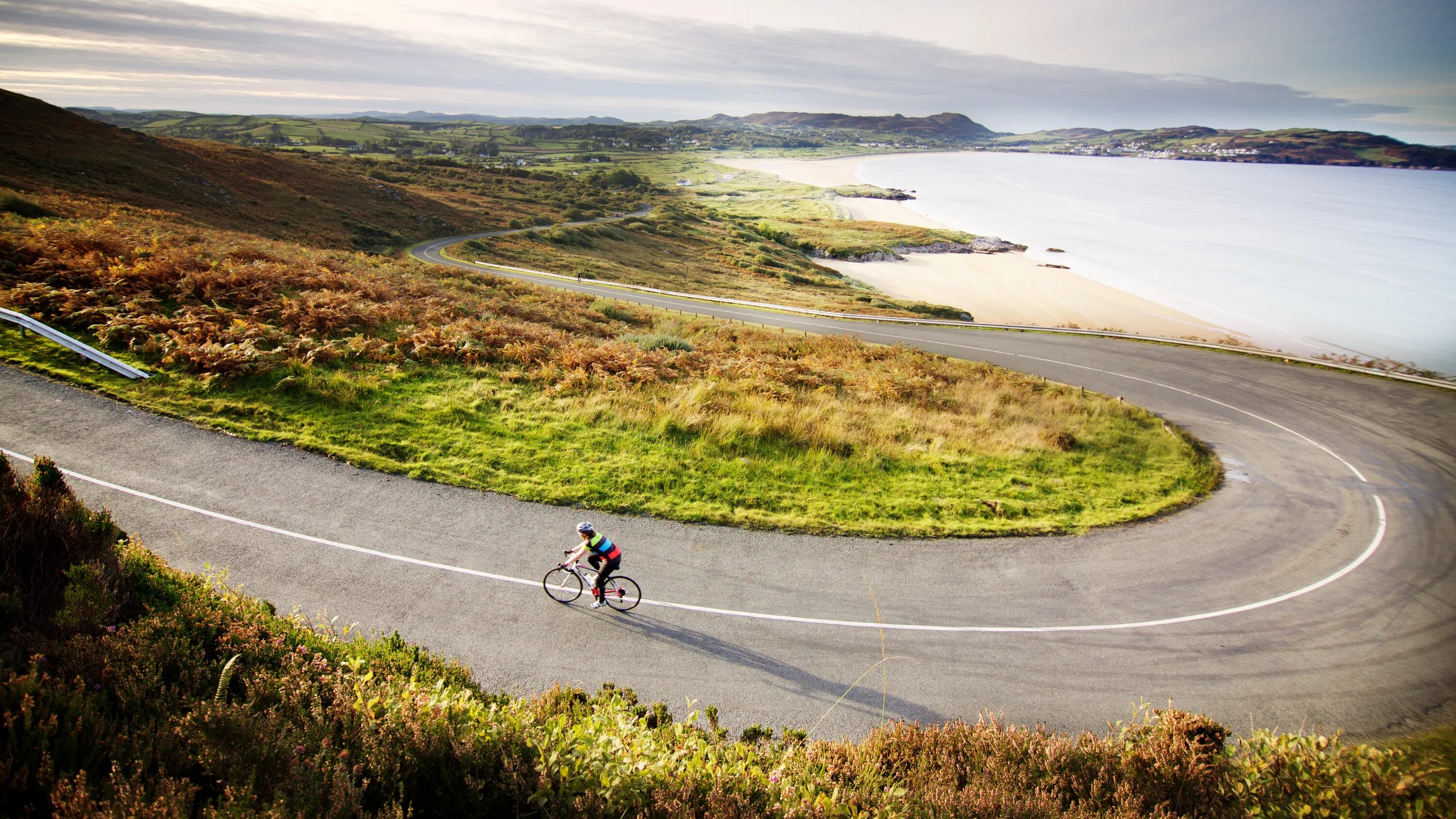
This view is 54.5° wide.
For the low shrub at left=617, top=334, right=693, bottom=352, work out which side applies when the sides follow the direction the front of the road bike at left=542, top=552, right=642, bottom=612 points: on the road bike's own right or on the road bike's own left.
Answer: on the road bike's own right

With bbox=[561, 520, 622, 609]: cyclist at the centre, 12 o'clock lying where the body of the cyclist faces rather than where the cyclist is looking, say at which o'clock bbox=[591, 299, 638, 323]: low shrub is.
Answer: The low shrub is roughly at 3 o'clock from the cyclist.

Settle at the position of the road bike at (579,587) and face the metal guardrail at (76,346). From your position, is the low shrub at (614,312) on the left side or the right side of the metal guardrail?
right

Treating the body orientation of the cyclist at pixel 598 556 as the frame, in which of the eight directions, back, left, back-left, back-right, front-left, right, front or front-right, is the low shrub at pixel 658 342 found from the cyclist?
right

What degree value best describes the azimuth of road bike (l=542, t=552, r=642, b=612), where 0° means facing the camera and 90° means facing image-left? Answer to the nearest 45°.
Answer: approximately 90°

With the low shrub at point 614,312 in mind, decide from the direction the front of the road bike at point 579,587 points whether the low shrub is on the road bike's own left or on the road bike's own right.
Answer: on the road bike's own right

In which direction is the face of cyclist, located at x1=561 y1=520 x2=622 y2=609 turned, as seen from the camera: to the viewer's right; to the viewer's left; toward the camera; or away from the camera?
to the viewer's left

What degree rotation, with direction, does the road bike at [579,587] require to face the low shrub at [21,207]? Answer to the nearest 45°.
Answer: approximately 45° to its right

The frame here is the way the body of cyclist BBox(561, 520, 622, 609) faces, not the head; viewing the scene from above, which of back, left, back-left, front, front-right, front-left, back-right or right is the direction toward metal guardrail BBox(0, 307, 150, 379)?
front-right

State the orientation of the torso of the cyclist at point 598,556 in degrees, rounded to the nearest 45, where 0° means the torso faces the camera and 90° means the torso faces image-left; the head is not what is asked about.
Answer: approximately 90°
